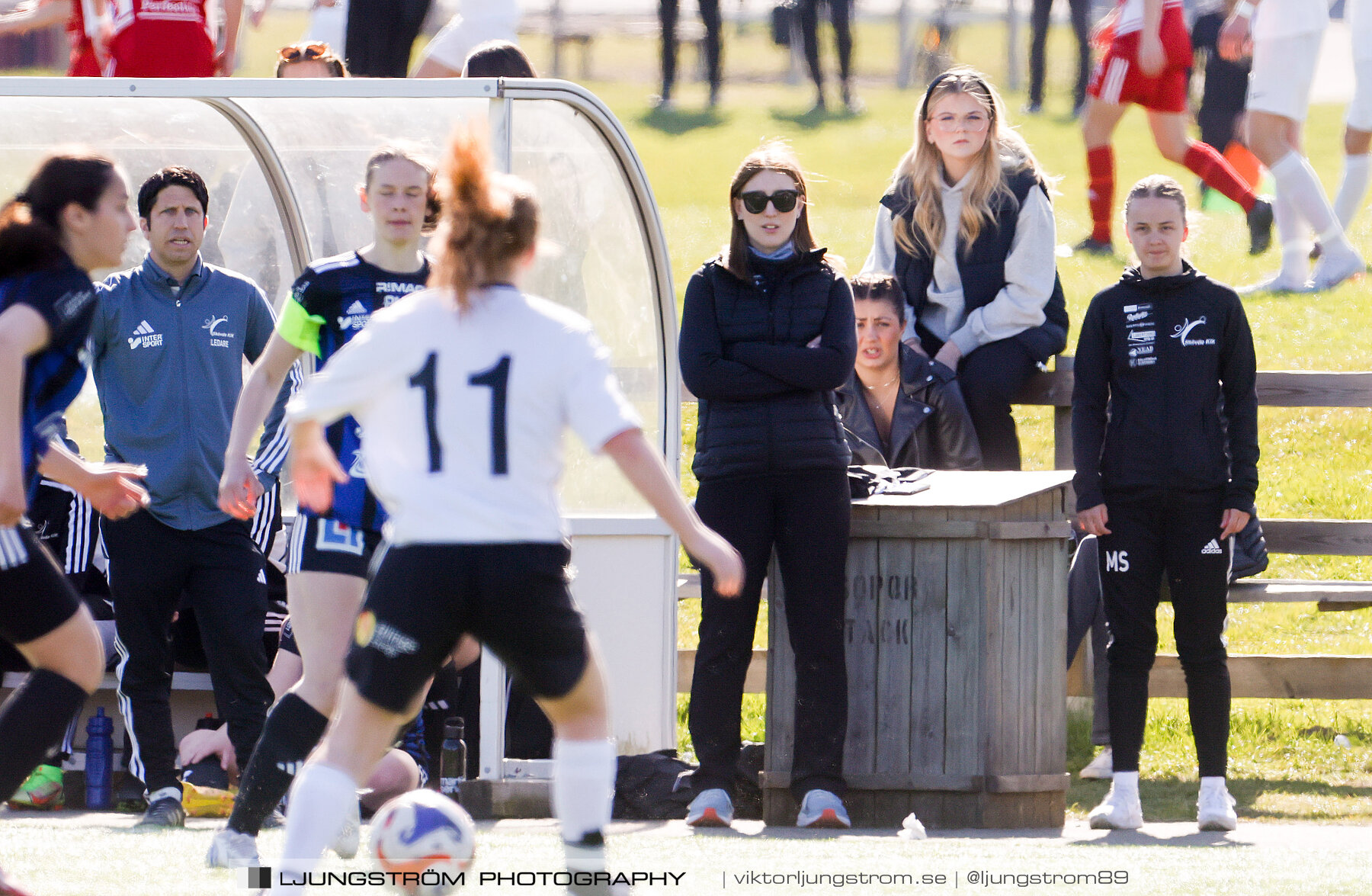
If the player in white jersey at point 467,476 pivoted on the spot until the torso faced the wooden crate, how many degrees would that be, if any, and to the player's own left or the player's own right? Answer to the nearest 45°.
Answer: approximately 45° to the player's own right

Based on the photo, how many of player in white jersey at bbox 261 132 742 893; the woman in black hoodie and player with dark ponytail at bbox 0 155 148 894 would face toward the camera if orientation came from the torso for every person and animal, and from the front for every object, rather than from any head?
1

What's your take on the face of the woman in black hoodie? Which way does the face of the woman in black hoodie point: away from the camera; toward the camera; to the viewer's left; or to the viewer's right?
toward the camera

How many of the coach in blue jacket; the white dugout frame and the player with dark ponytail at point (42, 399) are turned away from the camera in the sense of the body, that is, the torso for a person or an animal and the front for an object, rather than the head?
0

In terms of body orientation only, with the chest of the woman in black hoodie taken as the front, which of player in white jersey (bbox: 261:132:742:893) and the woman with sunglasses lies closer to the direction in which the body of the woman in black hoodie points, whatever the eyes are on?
the player in white jersey

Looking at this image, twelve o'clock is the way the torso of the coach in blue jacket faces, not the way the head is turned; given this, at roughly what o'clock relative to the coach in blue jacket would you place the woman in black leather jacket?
The woman in black leather jacket is roughly at 9 o'clock from the coach in blue jacket.

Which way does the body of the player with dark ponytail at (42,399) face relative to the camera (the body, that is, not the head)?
to the viewer's right

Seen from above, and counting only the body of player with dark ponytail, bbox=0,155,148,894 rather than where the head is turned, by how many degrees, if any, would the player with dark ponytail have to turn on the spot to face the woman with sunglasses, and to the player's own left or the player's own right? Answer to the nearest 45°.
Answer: approximately 45° to the player's own left

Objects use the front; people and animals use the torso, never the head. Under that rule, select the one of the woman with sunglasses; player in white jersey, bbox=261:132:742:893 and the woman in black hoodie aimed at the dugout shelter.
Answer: the player in white jersey

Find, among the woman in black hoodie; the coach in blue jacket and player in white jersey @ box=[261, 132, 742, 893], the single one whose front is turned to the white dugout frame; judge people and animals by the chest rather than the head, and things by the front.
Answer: the player in white jersey

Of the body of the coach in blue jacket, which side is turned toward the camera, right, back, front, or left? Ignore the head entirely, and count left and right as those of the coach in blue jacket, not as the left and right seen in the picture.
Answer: front

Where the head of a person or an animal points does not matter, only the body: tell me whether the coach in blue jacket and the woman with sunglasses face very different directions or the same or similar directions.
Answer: same or similar directions
